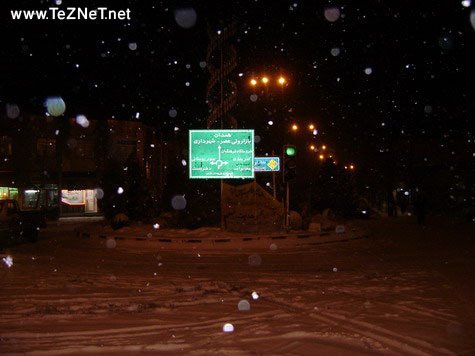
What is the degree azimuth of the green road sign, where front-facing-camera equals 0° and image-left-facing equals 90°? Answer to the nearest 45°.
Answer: approximately 0°

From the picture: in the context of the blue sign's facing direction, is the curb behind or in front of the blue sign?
in front

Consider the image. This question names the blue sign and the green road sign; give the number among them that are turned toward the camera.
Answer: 2

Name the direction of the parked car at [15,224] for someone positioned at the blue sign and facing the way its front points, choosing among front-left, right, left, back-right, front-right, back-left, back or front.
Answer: front-right

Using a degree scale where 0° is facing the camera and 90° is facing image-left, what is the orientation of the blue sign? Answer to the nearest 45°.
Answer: approximately 0°

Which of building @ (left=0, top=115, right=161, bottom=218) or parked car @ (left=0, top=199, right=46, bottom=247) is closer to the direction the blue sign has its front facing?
the parked car

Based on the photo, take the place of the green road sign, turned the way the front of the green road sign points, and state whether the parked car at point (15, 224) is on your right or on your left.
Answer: on your right

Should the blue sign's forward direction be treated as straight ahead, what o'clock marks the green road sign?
The green road sign is roughly at 2 o'clock from the blue sign.
